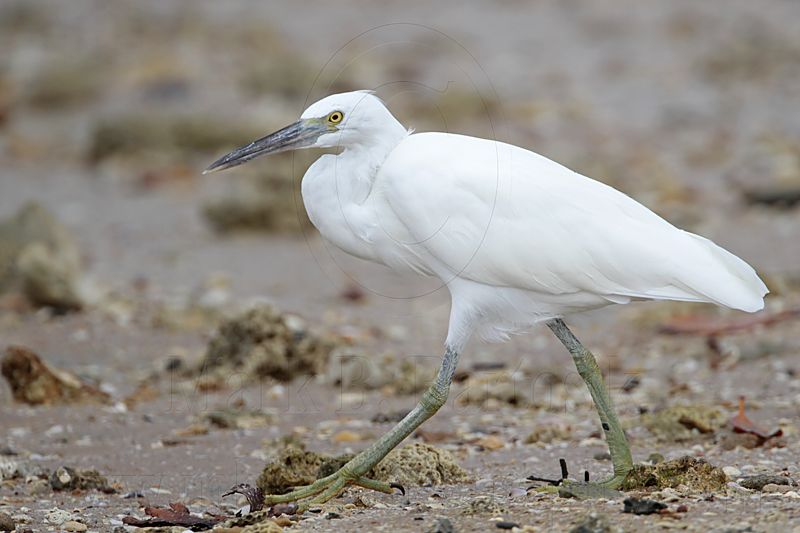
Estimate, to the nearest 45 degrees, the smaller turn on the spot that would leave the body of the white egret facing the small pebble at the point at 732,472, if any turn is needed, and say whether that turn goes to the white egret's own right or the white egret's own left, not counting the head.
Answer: approximately 180°

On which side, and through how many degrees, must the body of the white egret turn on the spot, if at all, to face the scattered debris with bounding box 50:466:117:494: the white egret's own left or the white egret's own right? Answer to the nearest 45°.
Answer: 0° — it already faces it

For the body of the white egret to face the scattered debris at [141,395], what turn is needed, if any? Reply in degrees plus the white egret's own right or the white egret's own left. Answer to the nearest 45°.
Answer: approximately 45° to the white egret's own right

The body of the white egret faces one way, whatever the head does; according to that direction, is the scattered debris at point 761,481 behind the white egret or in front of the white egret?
behind

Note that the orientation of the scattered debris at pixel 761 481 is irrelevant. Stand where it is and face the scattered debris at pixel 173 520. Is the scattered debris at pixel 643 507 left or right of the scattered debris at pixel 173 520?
left

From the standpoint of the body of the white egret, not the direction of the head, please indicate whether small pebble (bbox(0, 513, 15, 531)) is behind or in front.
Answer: in front

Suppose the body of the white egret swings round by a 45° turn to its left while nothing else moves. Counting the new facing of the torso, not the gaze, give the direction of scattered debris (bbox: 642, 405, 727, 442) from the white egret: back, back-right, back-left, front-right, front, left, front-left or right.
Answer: back

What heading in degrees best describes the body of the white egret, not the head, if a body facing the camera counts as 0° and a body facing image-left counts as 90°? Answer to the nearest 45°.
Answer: approximately 90°

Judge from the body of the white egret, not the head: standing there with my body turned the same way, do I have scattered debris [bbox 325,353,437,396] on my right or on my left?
on my right

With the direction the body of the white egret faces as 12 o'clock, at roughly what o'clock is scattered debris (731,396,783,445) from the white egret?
The scattered debris is roughly at 5 o'clock from the white egret.
